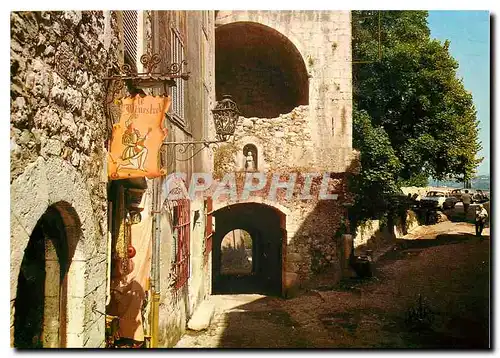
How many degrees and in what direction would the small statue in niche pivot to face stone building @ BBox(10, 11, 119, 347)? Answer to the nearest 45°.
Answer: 0° — it already faces it

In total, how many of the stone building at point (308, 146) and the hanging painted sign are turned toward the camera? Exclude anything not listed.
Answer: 2

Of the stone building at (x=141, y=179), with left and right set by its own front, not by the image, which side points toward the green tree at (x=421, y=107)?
left

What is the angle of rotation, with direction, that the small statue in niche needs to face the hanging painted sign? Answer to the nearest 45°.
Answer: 0° — it already faces it

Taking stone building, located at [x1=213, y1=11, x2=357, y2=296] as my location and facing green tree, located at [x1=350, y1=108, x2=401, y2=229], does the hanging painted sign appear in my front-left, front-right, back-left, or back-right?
back-right

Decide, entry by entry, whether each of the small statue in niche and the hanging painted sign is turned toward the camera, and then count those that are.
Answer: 2

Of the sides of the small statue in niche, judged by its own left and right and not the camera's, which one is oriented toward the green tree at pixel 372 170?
left

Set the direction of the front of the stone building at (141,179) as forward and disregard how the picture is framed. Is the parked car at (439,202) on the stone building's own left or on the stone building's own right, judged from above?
on the stone building's own left

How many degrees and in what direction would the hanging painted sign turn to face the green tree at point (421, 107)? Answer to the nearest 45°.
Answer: approximately 135° to its left

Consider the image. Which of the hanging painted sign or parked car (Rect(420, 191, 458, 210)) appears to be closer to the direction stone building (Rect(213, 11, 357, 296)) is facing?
the hanging painted sign
